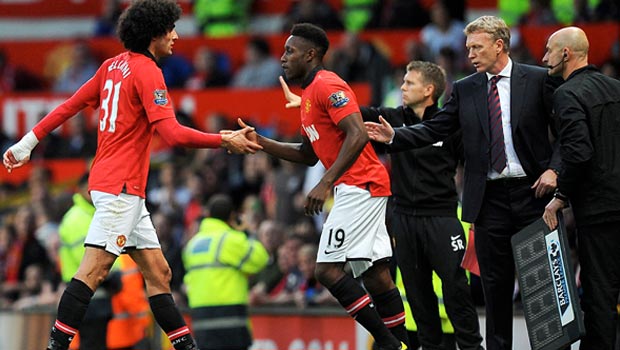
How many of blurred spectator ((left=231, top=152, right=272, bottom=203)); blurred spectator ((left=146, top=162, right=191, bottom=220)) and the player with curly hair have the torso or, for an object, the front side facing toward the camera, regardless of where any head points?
2

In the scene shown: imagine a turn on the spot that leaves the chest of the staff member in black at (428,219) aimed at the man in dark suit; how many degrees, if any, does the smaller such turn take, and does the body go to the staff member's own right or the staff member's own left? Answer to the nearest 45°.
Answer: approximately 90° to the staff member's own left

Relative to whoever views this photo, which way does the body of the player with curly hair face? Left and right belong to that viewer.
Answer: facing away from the viewer and to the right of the viewer

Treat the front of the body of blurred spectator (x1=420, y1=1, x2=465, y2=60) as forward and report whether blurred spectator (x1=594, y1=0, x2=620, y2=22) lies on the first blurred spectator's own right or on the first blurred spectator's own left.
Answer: on the first blurred spectator's own left

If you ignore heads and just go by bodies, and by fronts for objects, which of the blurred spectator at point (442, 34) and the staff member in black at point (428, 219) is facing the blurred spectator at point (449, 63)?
the blurred spectator at point (442, 34)

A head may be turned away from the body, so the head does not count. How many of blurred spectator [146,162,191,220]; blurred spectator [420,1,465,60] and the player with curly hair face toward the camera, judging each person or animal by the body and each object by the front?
2

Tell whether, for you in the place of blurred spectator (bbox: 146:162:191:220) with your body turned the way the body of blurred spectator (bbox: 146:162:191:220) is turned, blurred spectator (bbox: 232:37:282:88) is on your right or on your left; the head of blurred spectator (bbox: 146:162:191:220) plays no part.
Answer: on your left

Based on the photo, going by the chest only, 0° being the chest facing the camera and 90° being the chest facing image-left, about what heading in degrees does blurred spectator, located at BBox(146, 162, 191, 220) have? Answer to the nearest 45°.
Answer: approximately 0°

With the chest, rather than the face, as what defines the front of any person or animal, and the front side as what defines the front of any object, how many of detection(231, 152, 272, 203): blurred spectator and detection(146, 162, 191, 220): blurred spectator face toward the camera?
2

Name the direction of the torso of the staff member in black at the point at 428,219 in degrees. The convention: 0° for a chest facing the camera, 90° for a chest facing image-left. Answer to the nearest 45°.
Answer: approximately 45°
